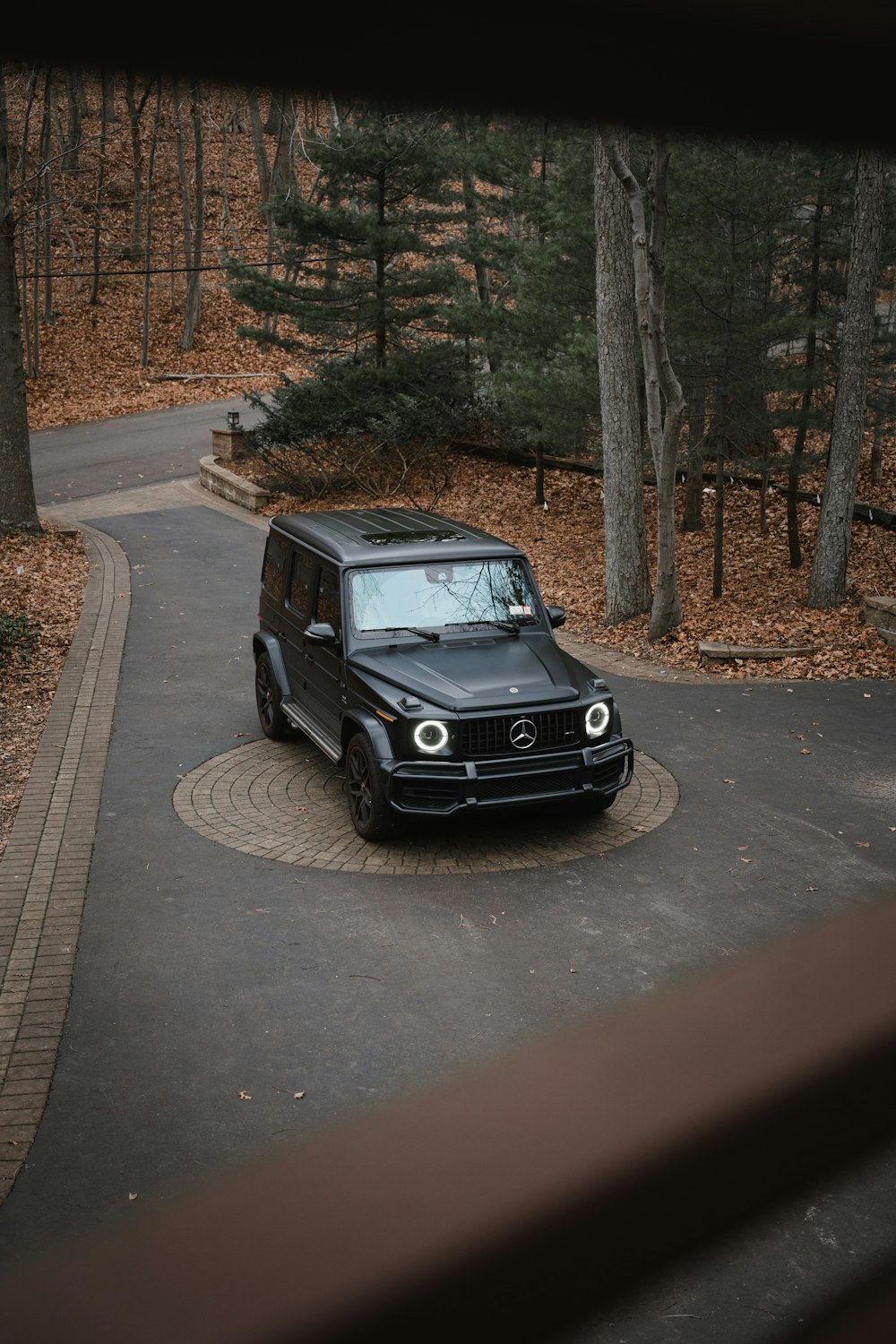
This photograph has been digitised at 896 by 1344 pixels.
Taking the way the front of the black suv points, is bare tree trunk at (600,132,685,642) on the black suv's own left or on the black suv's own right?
on the black suv's own left

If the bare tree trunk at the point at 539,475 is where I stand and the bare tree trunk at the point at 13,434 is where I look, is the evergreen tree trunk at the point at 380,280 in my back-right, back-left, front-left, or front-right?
front-right

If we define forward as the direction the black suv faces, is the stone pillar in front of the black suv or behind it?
behind

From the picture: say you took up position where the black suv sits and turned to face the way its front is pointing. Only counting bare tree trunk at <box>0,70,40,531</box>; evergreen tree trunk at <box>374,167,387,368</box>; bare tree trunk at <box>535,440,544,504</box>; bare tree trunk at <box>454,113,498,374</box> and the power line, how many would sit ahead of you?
0

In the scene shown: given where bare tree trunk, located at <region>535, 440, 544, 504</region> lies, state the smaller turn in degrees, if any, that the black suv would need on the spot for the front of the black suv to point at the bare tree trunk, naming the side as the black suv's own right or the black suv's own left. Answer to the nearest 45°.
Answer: approximately 135° to the black suv's own left

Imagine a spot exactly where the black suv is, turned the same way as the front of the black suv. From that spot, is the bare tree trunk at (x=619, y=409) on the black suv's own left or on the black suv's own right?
on the black suv's own left

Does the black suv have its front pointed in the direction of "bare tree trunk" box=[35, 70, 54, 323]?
no

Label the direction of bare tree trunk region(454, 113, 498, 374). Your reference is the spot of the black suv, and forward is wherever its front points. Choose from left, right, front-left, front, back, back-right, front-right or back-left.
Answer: back-left

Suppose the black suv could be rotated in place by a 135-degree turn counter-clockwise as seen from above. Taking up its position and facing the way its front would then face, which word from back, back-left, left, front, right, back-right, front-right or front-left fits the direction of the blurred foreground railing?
back

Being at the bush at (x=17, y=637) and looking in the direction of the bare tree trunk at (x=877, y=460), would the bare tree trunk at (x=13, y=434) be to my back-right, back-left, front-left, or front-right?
front-left

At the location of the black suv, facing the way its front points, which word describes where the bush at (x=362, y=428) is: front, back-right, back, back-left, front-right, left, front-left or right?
back-left

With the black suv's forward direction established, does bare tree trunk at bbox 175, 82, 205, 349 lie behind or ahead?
behind

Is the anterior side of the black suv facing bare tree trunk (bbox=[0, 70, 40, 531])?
no
